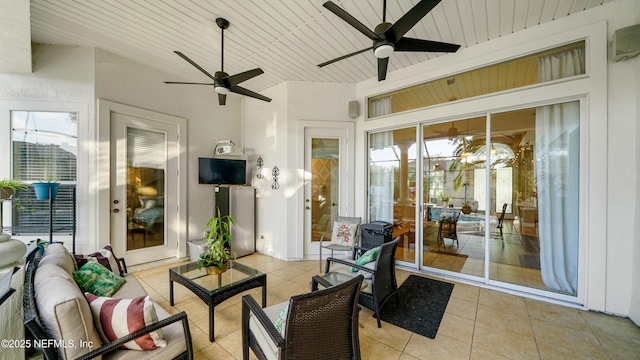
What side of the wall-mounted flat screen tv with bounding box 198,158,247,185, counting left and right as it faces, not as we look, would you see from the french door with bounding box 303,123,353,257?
left

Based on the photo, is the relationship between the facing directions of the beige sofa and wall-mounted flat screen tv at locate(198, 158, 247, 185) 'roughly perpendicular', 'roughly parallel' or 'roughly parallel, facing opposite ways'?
roughly perpendicular

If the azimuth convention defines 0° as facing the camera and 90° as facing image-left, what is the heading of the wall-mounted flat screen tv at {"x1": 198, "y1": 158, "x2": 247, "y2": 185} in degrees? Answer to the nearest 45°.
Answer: approximately 0°

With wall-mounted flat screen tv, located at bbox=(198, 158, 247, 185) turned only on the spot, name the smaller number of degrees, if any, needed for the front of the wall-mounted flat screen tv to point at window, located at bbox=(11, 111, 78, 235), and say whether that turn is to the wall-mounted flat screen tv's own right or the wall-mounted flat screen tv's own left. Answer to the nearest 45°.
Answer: approximately 90° to the wall-mounted flat screen tv's own right

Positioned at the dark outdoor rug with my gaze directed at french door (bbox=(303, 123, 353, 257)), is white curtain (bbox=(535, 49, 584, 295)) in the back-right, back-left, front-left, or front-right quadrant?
back-right

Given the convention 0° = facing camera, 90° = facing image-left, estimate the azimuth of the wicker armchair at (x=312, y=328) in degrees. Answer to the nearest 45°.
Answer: approximately 135°

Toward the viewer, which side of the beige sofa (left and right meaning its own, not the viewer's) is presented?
right

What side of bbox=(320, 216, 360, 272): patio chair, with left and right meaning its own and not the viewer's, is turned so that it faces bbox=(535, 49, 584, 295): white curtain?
left

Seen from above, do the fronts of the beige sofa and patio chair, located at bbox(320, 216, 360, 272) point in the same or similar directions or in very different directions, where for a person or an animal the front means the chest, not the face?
very different directions
